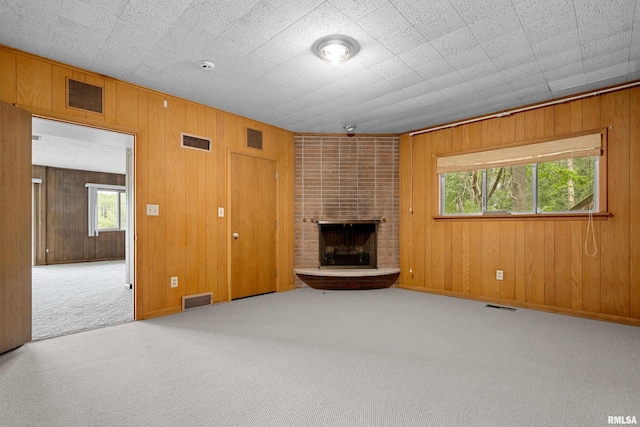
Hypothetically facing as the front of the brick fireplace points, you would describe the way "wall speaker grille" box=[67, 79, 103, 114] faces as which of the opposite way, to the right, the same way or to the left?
to the left

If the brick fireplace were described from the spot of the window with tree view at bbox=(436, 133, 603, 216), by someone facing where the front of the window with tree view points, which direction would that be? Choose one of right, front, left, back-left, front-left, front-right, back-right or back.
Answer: front-right

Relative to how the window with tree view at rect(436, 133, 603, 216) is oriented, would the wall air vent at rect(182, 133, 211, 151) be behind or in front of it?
in front

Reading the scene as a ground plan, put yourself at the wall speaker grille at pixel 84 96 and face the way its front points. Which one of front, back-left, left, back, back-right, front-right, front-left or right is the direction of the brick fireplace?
front-left

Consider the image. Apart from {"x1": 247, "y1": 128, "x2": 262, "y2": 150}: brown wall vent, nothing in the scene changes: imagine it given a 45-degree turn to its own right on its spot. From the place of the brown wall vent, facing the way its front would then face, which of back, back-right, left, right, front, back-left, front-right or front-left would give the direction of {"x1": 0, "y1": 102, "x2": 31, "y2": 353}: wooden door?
front-right

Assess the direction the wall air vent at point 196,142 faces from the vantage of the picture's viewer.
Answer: facing the viewer and to the right of the viewer

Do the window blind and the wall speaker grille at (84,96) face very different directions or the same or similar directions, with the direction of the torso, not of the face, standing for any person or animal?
very different directions

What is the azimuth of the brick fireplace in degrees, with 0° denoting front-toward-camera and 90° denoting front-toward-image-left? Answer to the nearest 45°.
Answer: approximately 0°

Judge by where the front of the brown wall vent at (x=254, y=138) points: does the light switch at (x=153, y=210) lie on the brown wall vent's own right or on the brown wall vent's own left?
on the brown wall vent's own right

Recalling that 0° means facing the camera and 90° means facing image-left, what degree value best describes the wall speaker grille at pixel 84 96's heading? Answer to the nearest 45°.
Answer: approximately 315°

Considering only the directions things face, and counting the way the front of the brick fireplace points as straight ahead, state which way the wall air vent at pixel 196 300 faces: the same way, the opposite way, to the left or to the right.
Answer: to the left
